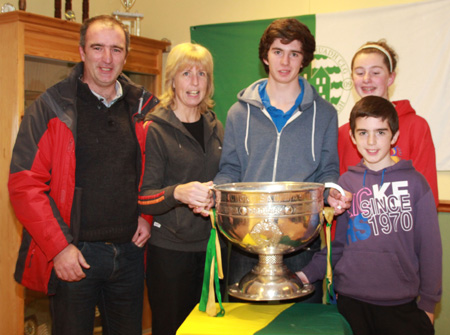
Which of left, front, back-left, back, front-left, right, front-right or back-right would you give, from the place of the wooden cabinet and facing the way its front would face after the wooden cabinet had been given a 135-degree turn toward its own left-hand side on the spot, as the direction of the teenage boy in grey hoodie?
back-right

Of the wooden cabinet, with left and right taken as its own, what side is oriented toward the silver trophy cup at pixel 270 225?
front

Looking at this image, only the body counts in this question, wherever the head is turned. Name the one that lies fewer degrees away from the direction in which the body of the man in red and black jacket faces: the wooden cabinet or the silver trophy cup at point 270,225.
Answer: the silver trophy cup

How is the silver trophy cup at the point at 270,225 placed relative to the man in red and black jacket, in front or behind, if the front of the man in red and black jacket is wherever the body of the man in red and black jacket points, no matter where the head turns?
in front

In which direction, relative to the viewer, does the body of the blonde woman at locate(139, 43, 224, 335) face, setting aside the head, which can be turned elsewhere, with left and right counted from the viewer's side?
facing the viewer and to the right of the viewer

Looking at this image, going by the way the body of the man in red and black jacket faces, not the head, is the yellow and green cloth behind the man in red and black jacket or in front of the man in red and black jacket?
in front
